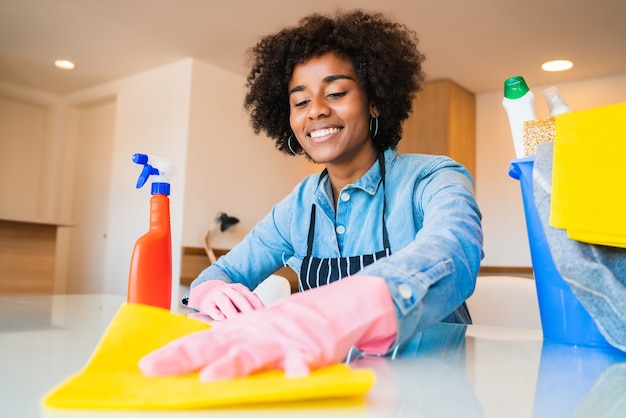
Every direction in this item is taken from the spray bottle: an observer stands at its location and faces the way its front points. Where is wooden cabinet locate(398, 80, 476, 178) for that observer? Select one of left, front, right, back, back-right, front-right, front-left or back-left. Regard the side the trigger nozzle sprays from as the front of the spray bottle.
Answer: back-right

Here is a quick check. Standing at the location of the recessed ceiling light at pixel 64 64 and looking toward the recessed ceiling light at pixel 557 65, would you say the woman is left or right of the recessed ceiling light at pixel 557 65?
right

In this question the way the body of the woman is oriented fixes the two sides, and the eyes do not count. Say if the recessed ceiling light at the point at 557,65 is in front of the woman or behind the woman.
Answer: behind

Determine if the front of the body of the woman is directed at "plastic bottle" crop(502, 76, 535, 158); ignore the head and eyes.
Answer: no

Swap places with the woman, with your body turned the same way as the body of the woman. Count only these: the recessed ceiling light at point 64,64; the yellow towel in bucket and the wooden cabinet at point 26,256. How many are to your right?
2

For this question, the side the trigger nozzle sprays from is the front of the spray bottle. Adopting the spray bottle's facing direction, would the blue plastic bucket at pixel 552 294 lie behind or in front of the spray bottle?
behind

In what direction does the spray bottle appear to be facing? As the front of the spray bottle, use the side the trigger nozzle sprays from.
to the viewer's left

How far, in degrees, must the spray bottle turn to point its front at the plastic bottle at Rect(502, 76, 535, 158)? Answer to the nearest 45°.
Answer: approximately 180°

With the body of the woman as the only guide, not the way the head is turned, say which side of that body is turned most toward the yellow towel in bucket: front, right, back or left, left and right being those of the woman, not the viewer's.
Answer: left

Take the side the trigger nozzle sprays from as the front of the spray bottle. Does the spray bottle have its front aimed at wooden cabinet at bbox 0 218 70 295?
no

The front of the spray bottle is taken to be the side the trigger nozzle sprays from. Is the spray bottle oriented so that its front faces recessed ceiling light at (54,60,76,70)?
no

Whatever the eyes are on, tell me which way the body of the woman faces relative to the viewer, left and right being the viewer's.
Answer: facing the viewer and to the left of the viewer

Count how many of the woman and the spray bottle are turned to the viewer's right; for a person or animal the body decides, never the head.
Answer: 0

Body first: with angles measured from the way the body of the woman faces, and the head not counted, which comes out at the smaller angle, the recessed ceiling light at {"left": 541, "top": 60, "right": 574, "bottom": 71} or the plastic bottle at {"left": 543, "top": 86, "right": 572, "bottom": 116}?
the plastic bottle

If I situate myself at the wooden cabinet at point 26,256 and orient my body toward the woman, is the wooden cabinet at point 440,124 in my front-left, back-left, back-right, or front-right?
front-left
